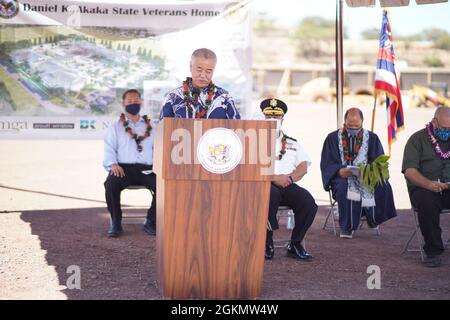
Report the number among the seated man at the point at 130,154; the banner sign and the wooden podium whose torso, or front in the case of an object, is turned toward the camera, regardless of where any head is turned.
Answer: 3

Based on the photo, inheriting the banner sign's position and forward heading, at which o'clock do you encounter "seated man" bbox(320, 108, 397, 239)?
The seated man is roughly at 10 o'clock from the banner sign.

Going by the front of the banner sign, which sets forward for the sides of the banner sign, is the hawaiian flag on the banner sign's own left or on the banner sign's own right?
on the banner sign's own left

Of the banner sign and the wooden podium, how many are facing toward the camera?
2

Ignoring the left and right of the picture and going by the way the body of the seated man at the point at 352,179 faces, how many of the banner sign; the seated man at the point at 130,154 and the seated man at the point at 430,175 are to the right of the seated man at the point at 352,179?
2

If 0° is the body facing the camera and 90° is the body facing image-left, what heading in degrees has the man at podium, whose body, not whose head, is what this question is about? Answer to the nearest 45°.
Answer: approximately 0°

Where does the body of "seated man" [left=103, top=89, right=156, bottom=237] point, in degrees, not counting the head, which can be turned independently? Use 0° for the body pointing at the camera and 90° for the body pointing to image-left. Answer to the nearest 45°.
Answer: approximately 0°
